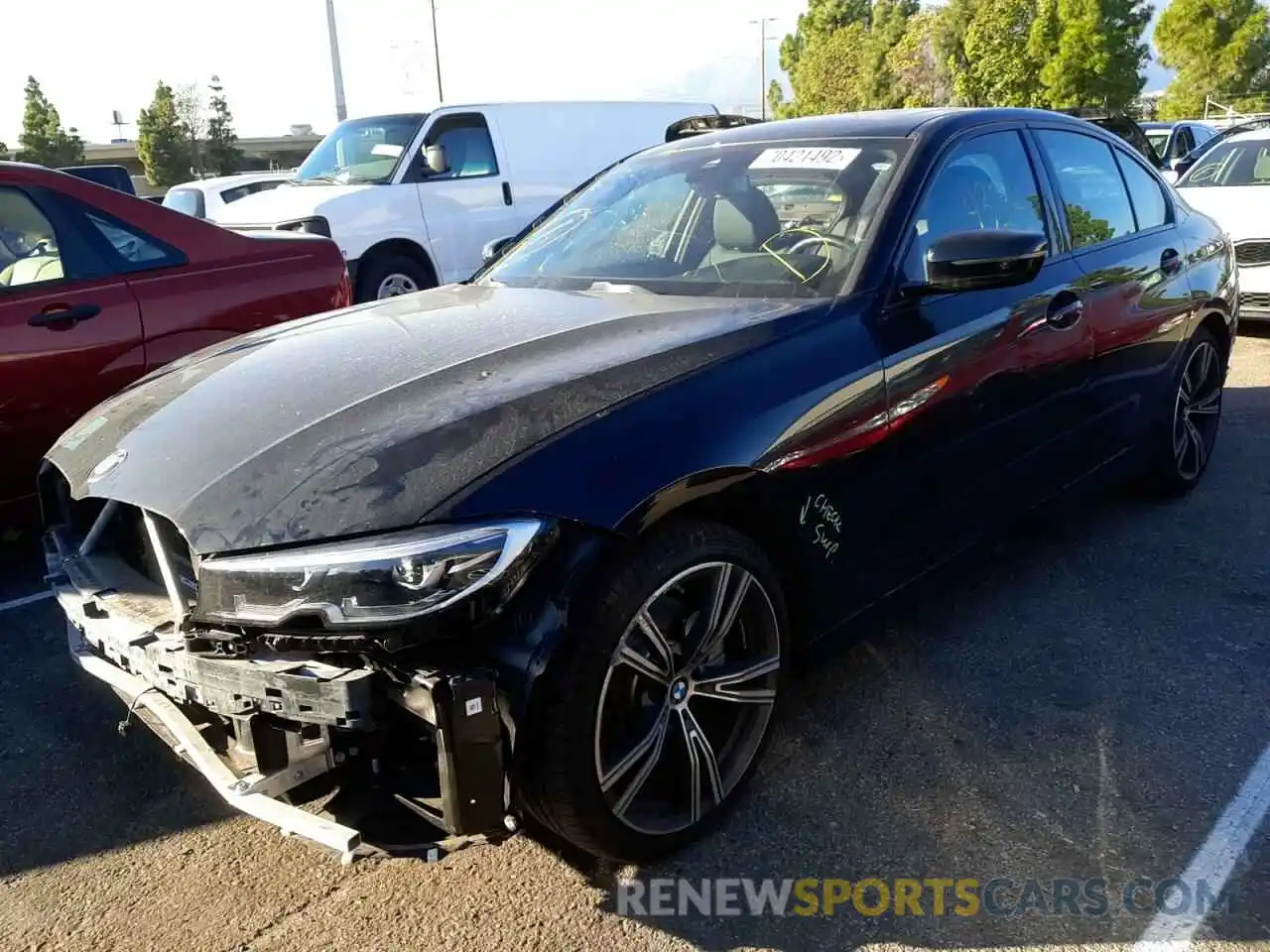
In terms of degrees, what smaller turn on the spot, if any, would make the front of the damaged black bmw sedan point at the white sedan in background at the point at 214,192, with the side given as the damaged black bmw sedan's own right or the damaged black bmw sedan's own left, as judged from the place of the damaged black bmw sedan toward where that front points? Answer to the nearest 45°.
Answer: approximately 90° to the damaged black bmw sedan's own right

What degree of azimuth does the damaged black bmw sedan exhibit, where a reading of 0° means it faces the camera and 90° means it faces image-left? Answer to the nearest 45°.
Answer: approximately 45°

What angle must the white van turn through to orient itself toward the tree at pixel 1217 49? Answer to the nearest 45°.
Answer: approximately 180°

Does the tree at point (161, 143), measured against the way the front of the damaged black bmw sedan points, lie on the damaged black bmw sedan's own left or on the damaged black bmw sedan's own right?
on the damaged black bmw sedan's own right

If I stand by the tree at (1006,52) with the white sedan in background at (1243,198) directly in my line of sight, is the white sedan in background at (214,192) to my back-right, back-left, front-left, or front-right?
front-right

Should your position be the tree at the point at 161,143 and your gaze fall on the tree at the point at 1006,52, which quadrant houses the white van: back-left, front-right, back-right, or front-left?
front-right

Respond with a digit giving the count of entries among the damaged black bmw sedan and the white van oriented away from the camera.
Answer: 0

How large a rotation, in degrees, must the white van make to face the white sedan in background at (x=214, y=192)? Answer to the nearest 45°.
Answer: approximately 90° to its right

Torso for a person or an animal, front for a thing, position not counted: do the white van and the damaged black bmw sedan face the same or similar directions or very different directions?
same or similar directions

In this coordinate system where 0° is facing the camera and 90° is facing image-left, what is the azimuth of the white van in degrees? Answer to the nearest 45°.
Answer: approximately 45°

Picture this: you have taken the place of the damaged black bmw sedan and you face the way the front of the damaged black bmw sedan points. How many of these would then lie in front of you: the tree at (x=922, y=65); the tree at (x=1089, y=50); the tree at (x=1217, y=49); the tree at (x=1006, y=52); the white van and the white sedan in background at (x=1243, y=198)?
0

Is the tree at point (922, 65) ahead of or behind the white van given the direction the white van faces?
behind

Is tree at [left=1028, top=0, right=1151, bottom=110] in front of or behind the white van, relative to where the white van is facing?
behind

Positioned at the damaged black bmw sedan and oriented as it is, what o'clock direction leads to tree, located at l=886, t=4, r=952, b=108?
The tree is roughly at 5 o'clock from the damaged black bmw sedan.

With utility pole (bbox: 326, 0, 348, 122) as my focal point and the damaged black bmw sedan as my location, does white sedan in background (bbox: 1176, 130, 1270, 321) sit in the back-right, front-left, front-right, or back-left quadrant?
front-right

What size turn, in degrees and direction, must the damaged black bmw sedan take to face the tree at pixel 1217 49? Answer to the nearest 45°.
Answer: approximately 180°

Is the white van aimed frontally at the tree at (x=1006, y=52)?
no
